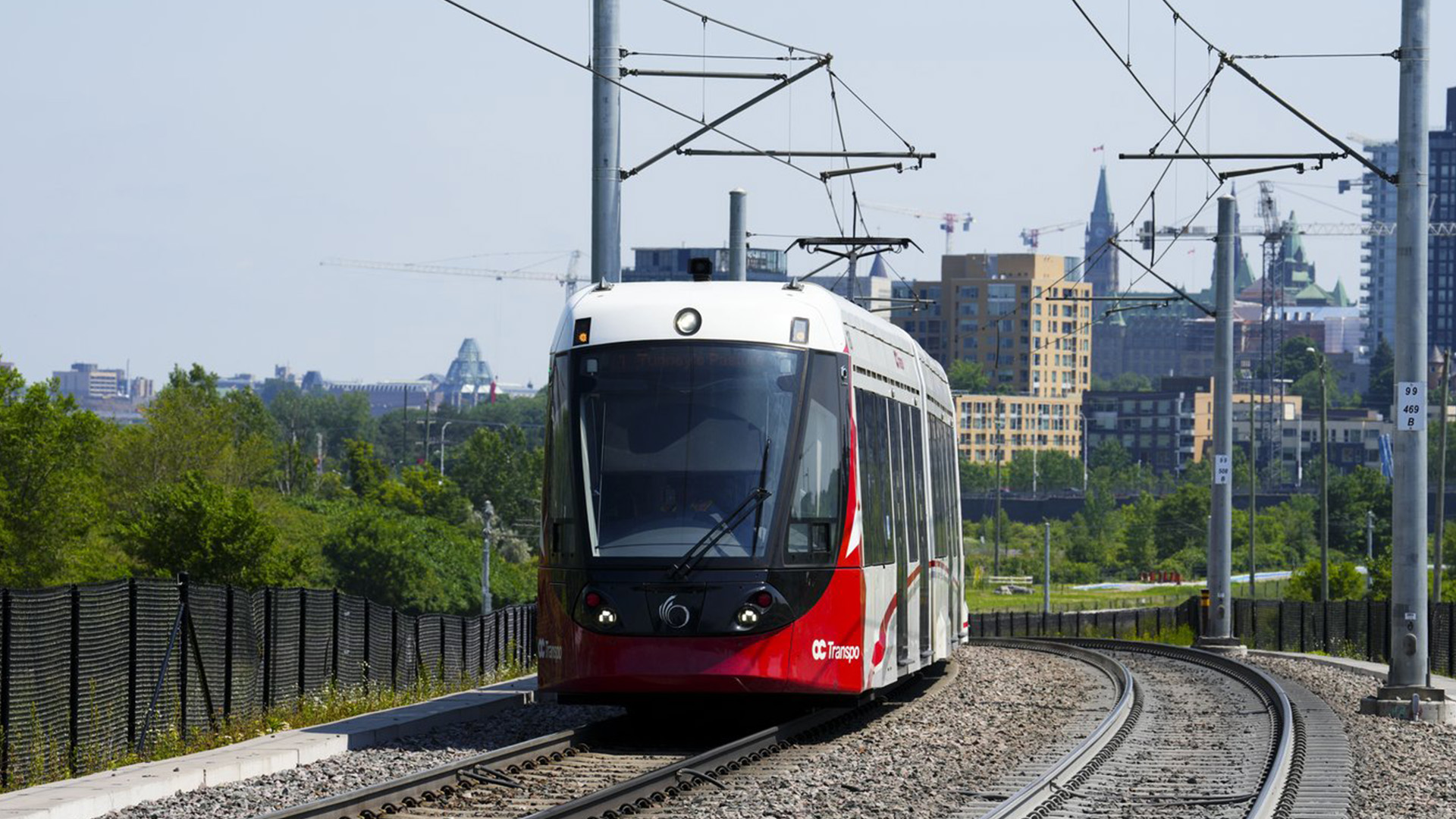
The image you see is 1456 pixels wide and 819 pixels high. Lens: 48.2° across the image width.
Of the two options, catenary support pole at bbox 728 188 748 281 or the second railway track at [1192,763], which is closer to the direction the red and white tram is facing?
the second railway track

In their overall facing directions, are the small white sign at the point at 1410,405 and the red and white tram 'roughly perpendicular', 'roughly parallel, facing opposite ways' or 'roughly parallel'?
roughly parallel

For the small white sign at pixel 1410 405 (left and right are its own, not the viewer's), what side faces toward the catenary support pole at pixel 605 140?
right

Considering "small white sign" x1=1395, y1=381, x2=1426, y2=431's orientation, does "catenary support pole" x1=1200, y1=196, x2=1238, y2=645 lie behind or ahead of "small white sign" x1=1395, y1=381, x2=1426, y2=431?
behind

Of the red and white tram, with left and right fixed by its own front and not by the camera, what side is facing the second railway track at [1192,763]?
left

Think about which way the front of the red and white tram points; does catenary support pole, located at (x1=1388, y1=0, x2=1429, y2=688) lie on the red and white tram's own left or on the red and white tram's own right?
on the red and white tram's own left

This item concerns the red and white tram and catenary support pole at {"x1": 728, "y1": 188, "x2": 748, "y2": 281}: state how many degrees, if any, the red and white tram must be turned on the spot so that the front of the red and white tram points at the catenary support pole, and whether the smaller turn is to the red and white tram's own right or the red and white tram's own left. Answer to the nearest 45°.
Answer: approximately 180°

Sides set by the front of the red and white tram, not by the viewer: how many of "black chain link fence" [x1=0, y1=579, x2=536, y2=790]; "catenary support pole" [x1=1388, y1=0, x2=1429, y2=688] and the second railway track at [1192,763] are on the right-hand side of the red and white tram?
1

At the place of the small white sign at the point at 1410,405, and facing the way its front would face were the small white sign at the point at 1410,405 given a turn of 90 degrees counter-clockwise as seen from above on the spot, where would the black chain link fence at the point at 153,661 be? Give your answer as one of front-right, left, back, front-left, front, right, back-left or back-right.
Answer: back-right

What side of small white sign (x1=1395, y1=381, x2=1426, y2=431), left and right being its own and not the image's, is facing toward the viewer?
front

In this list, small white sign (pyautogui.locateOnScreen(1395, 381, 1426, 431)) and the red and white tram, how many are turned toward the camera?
2

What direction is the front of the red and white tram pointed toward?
toward the camera
